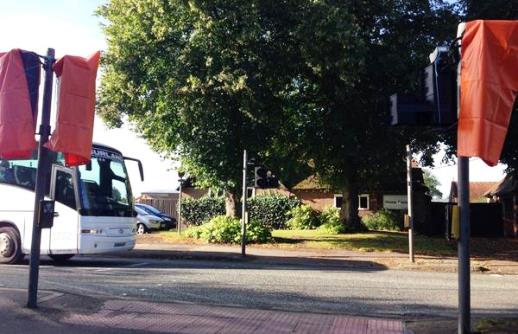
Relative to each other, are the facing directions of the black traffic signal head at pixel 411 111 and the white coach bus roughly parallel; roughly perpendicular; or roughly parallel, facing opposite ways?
roughly parallel, facing opposite ways

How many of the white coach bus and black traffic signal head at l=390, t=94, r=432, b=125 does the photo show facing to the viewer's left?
1

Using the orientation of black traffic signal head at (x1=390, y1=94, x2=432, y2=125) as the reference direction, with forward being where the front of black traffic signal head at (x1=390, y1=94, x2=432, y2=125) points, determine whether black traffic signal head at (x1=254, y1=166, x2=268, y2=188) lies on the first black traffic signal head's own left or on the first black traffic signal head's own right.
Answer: on the first black traffic signal head's own right

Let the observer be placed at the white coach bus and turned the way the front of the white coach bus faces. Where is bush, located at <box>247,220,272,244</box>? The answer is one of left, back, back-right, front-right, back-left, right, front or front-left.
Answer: left

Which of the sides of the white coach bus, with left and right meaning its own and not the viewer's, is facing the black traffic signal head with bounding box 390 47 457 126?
front

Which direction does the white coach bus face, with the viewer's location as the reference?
facing the viewer and to the right of the viewer

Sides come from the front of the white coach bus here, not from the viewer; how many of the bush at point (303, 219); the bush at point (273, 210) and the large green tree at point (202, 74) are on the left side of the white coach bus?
3

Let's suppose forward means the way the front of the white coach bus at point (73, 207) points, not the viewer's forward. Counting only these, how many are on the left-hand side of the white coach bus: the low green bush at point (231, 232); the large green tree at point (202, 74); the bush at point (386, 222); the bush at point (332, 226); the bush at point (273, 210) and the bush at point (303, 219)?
6

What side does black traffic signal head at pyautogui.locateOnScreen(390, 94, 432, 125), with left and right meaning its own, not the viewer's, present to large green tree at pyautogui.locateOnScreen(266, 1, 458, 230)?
right

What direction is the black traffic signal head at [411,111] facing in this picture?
to the viewer's left
